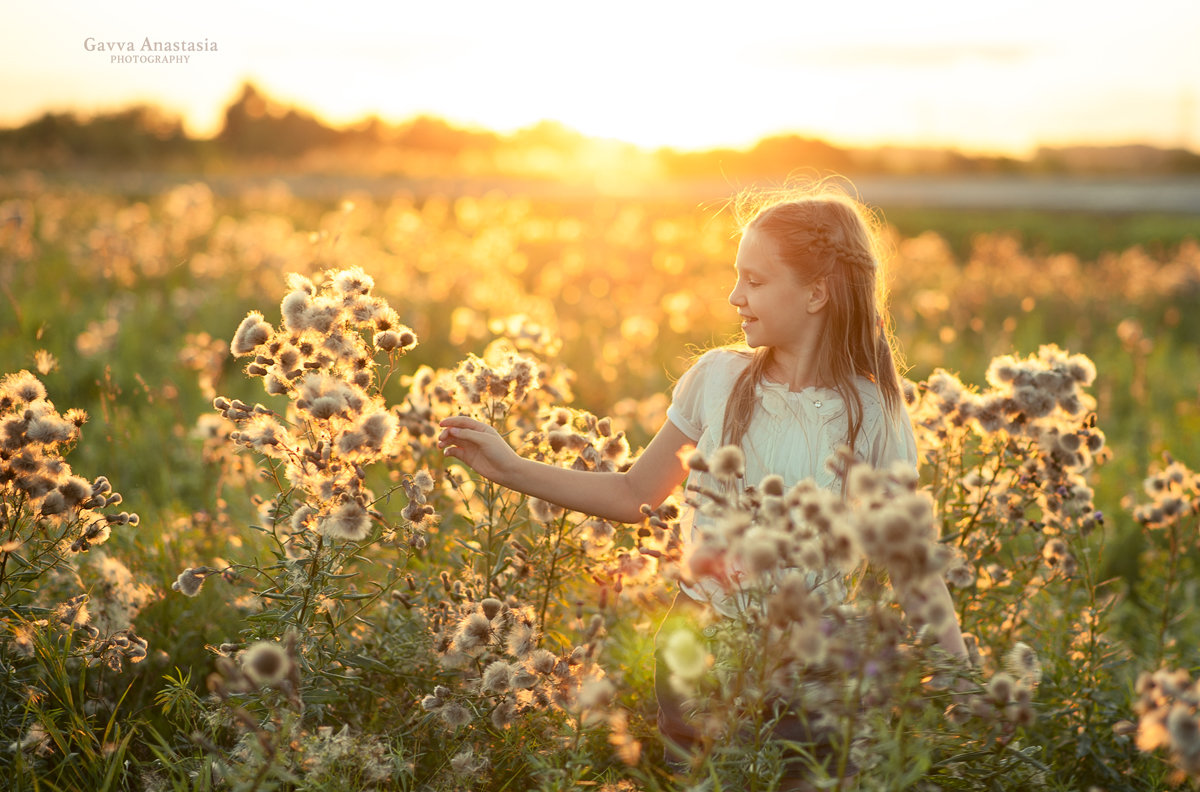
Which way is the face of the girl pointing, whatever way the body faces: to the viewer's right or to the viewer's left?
to the viewer's left

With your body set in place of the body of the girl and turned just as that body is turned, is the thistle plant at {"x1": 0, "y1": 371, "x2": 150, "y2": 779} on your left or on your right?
on your right

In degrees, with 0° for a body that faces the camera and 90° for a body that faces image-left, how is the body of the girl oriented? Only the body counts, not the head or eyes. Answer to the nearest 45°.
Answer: approximately 0°
